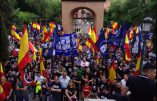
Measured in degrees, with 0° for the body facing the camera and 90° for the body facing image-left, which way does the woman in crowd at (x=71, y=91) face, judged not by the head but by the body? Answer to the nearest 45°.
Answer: approximately 0°

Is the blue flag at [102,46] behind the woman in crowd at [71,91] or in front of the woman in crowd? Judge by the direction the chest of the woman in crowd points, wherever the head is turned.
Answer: behind

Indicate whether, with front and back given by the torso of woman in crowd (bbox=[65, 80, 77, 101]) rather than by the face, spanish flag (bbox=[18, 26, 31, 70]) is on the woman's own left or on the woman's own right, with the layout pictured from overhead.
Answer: on the woman's own right
